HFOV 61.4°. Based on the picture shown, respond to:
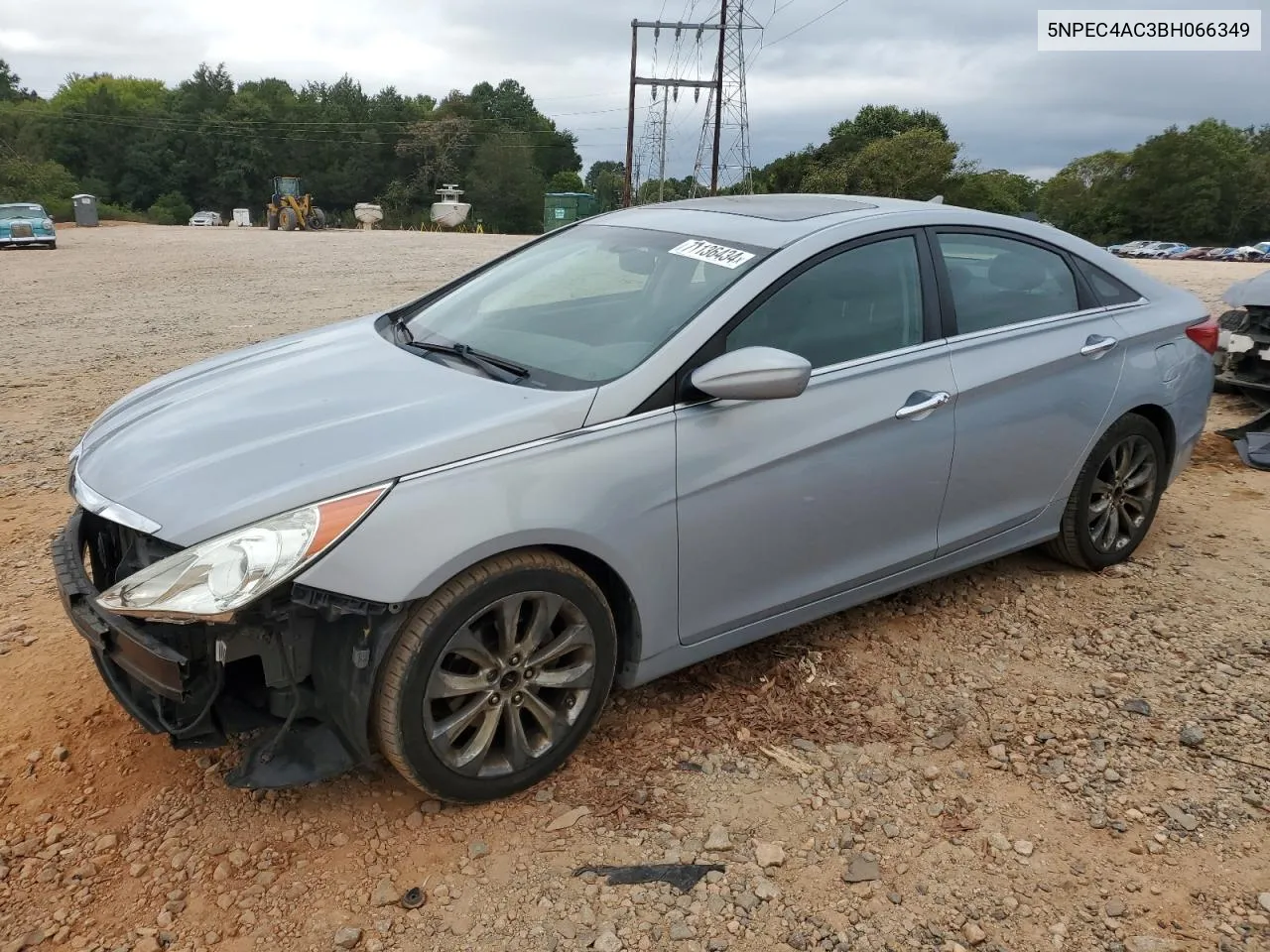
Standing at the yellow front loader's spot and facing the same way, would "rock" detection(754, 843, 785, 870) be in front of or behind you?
in front

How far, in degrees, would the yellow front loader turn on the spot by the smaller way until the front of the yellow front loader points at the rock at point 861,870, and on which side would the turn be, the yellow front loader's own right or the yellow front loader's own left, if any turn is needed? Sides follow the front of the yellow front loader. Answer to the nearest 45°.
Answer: approximately 45° to the yellow front loader's own right

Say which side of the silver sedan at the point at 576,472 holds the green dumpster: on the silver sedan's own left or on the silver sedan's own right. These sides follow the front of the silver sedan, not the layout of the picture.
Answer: on the silver sedan's own right

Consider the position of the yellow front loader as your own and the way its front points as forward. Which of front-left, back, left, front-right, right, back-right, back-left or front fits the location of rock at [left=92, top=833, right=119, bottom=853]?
front-right

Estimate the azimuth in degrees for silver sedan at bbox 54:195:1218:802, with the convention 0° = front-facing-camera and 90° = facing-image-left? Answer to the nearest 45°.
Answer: approximately 45°

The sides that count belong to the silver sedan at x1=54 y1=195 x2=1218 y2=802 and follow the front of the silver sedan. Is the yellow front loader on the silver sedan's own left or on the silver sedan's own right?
on the silver sedan's own right

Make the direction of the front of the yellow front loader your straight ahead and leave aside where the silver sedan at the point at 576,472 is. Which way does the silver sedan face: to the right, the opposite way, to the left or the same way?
to the right

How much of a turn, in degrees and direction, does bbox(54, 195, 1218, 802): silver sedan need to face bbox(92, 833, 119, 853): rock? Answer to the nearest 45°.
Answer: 0° — it already faces it

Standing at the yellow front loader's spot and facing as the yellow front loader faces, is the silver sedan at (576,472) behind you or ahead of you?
ahead

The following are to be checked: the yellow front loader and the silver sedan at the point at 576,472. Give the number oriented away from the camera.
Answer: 0

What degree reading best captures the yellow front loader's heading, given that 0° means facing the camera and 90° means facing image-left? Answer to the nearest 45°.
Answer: approximately 315°
